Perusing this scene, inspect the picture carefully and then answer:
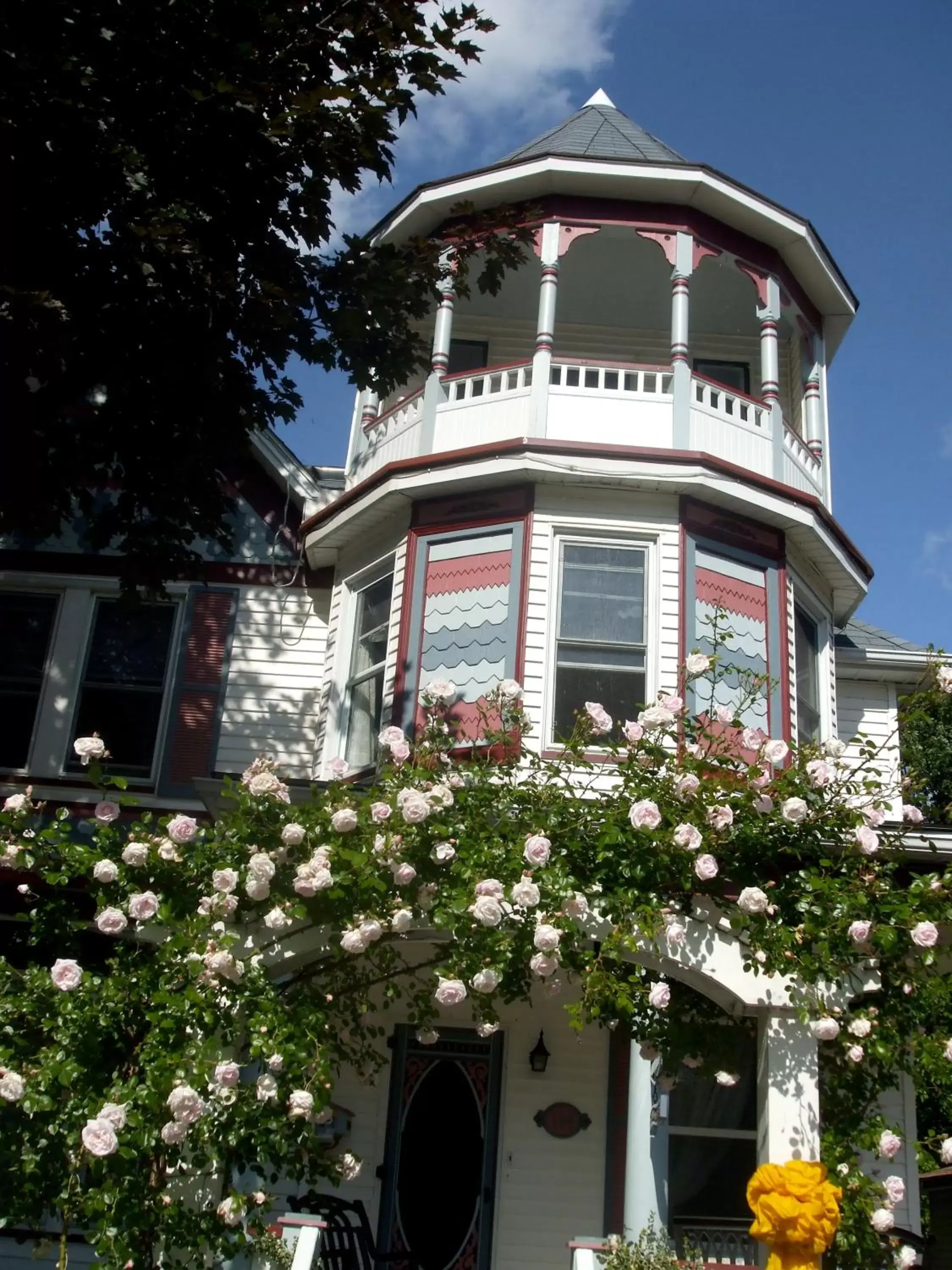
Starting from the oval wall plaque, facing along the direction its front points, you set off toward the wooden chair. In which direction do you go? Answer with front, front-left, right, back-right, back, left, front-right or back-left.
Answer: front-right

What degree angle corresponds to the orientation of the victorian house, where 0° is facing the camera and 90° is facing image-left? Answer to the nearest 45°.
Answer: approximately 0°

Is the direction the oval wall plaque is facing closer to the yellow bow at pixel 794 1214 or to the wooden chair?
the yellow bow

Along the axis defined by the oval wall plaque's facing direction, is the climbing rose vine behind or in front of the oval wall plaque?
in front

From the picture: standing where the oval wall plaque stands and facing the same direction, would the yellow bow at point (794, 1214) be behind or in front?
in front
